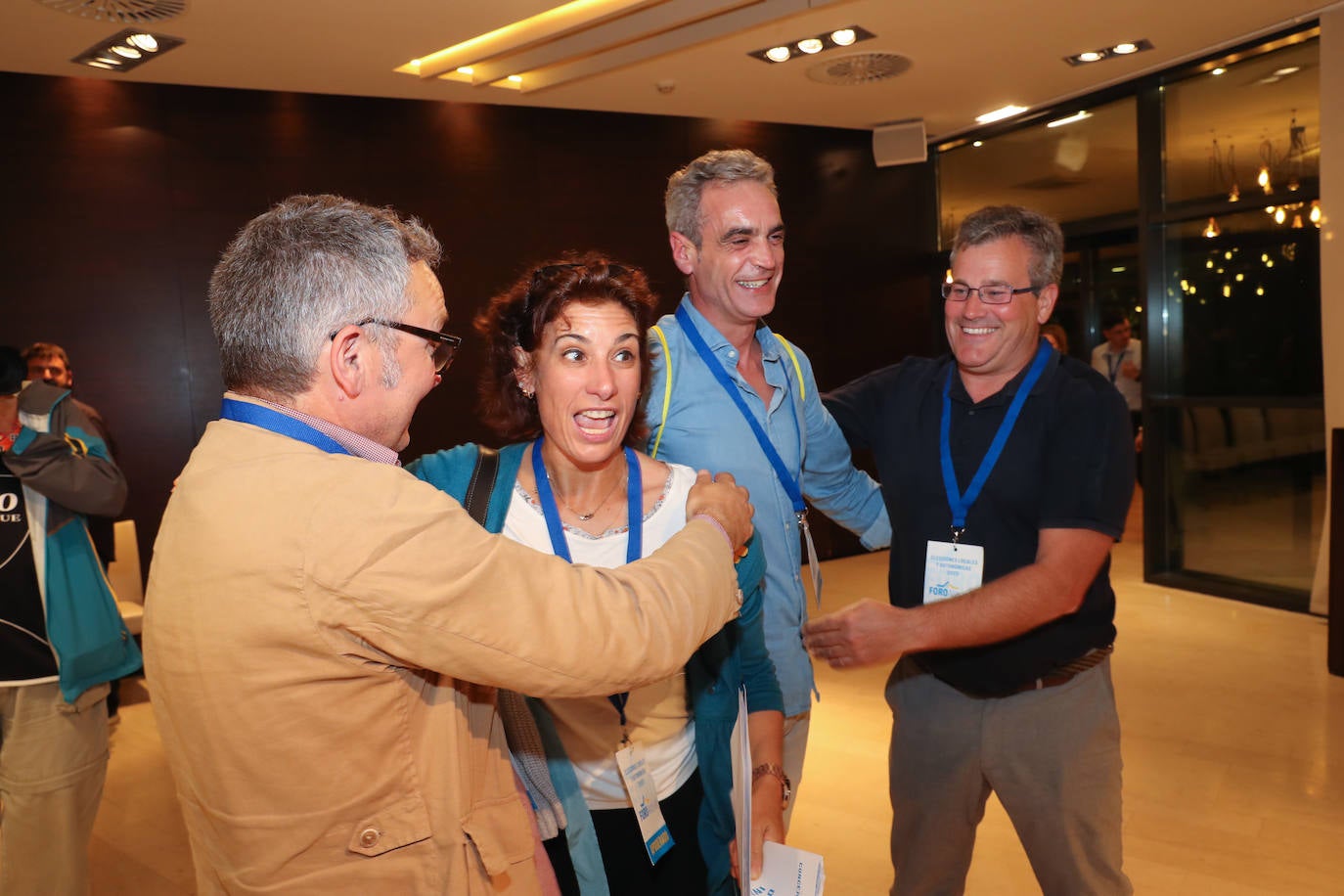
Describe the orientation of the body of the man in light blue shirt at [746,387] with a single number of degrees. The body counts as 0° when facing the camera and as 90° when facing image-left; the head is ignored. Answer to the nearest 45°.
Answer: approximately 315°

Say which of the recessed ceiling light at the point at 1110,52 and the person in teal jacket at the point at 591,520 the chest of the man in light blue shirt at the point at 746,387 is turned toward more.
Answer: the person in teal jacket

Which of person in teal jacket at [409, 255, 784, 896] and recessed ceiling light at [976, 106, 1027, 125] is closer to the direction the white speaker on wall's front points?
the person in teal jacket

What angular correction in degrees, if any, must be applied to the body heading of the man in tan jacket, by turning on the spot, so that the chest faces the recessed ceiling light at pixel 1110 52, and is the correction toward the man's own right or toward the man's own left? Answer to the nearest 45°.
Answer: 0° — they already face it

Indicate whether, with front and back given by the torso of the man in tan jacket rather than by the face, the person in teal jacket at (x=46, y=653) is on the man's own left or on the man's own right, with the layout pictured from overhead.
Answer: on the man's own left

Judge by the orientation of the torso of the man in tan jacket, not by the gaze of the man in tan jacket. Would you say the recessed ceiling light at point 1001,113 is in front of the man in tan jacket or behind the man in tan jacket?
in front

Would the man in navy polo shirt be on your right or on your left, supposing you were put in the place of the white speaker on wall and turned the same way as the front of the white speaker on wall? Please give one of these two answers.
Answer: on your left

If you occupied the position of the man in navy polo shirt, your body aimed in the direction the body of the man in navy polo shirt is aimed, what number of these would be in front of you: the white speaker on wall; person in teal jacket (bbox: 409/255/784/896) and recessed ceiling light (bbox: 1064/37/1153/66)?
1

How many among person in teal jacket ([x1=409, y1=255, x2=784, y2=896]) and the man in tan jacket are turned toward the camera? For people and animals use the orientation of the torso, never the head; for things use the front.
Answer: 1

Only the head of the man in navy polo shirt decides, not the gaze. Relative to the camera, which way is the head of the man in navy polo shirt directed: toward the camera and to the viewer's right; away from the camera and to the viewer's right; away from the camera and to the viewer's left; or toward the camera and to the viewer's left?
toward the camera and to the viewer's left

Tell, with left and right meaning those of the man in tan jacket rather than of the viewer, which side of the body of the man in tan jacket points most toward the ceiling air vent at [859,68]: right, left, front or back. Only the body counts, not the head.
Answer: front

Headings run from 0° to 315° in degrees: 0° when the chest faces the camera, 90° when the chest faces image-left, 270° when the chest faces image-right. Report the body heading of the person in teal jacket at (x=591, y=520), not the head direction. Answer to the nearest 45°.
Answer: approximately 0°

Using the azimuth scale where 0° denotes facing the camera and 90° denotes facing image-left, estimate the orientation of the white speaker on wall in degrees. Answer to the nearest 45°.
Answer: approximately 45°
